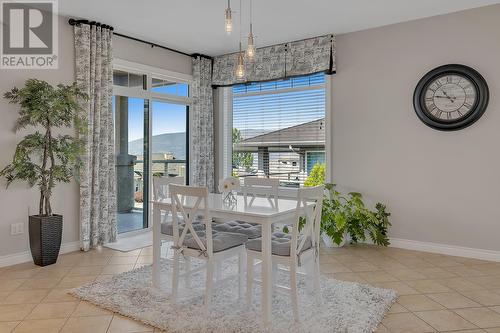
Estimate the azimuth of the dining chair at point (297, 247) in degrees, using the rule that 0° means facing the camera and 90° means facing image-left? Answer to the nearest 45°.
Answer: approximately 135°

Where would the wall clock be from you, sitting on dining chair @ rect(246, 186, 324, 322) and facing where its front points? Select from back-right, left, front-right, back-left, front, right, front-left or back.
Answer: right

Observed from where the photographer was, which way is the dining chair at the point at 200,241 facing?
facing away from the viewer and to the right of the viewer

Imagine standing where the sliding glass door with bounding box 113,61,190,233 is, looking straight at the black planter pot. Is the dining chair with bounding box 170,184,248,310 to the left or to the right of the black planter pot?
left

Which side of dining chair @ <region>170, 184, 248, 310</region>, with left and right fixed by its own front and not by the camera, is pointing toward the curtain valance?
front

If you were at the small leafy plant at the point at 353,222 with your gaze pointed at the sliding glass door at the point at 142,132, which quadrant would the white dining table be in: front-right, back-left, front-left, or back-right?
front-left

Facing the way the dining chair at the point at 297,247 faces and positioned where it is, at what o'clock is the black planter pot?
The black planter pot is roughly at 11 o'clock from the dining chair.

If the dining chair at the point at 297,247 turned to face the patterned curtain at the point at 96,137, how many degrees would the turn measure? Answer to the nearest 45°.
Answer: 0° — it already faces it

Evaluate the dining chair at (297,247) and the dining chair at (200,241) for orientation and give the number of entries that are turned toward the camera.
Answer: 0

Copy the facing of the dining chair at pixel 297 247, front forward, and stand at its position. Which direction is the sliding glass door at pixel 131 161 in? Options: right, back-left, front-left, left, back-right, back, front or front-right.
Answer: front

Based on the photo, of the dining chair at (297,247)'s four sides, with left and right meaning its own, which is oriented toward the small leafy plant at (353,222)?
right

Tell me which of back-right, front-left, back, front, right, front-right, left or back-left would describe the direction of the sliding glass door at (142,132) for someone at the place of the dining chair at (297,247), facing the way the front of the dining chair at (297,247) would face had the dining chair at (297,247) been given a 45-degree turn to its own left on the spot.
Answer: front-right
